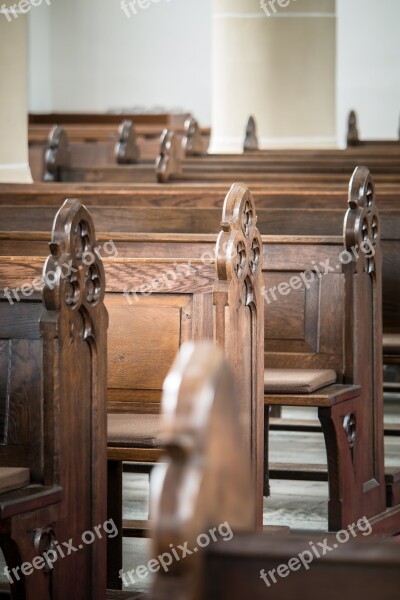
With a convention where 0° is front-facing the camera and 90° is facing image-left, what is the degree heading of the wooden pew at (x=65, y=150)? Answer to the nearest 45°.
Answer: approximately 45°

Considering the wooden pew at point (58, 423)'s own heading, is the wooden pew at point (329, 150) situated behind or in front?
behind

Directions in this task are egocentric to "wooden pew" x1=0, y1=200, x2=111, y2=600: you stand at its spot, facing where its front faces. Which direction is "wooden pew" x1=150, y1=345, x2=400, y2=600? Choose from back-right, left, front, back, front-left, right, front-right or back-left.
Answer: front-left

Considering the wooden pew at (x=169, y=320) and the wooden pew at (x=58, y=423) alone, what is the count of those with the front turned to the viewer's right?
0

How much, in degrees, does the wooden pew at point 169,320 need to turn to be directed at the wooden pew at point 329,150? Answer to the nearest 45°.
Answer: approximately 135° to its right

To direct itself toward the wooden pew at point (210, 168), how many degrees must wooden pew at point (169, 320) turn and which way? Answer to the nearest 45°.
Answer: approximately 135° to its right

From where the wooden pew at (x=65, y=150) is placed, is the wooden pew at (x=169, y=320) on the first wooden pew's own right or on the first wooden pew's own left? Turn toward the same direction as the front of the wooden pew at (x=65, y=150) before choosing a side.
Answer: on the first wooden pew's own left

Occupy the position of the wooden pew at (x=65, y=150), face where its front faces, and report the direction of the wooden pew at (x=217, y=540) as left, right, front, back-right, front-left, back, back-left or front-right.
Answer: front-left

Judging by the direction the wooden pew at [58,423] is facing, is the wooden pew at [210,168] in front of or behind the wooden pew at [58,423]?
behind

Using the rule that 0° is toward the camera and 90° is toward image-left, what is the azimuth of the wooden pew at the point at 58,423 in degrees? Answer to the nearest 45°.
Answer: approximately 45°

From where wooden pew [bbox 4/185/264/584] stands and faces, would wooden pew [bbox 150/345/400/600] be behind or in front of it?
in front

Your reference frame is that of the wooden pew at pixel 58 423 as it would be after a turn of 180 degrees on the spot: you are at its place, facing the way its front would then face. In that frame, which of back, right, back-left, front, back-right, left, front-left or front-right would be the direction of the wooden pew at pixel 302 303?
front
